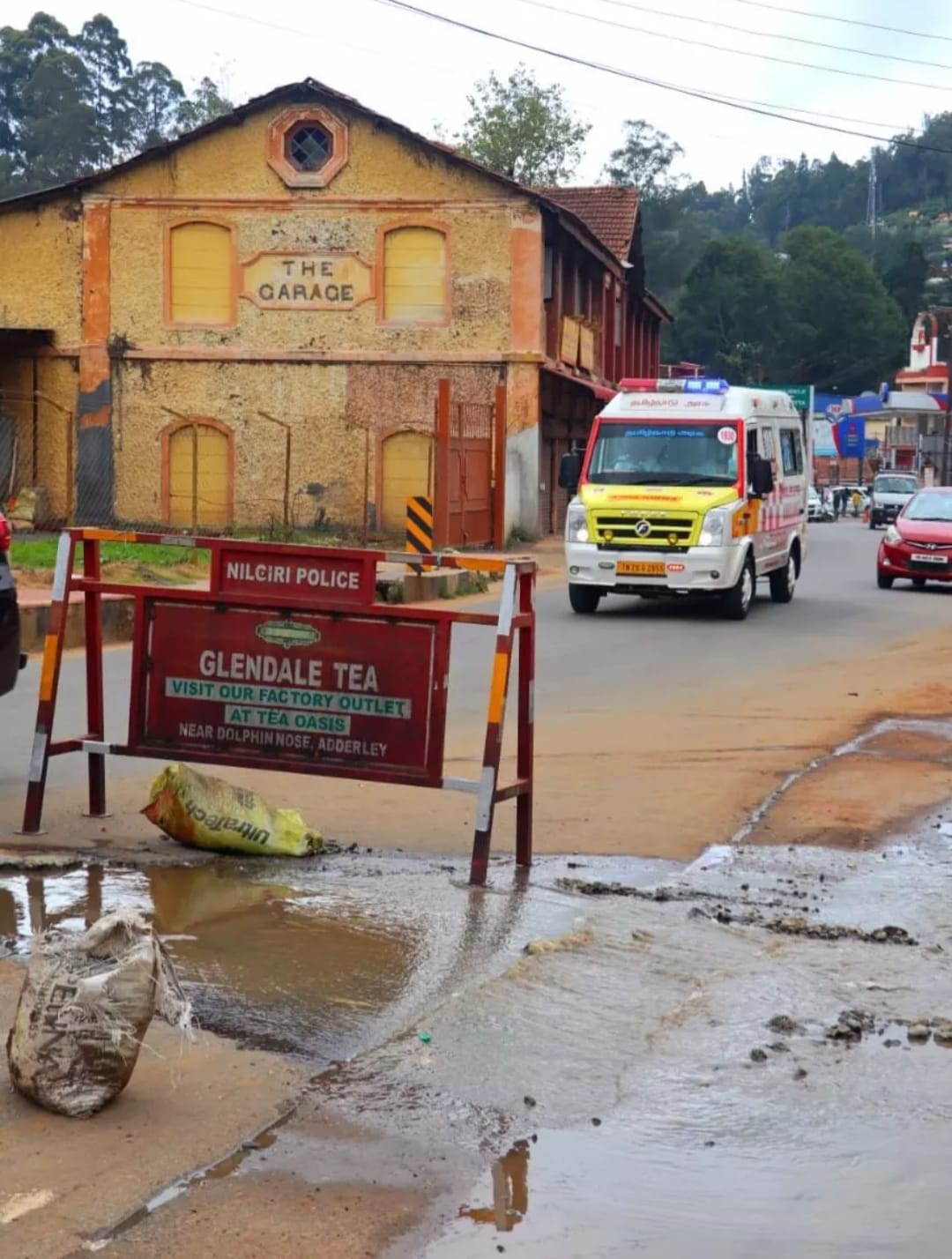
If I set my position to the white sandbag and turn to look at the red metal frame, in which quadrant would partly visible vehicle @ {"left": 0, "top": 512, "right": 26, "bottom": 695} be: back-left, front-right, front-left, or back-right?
front-left

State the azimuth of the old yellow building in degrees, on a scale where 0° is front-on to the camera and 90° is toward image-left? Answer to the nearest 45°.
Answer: approximately 0°

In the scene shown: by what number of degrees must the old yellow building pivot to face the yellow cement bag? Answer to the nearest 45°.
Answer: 0° — it already faces it

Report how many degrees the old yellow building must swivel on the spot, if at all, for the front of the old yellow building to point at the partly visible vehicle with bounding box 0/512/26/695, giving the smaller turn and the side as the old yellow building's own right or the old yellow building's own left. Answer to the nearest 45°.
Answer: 0° — it already faces it

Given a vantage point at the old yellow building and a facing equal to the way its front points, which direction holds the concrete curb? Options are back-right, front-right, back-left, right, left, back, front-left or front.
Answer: front

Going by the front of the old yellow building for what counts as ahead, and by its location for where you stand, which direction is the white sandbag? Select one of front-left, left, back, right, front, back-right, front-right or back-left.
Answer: front

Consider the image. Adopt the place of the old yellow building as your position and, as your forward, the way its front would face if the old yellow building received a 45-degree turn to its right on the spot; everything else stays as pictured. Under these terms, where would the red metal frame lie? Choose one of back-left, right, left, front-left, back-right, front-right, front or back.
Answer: front-left

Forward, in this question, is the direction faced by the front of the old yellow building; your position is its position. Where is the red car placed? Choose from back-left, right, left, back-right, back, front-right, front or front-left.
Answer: front-left

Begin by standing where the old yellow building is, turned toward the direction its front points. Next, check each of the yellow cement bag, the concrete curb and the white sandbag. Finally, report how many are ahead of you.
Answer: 3

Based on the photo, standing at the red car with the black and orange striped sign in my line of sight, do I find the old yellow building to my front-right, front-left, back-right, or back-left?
front-right
